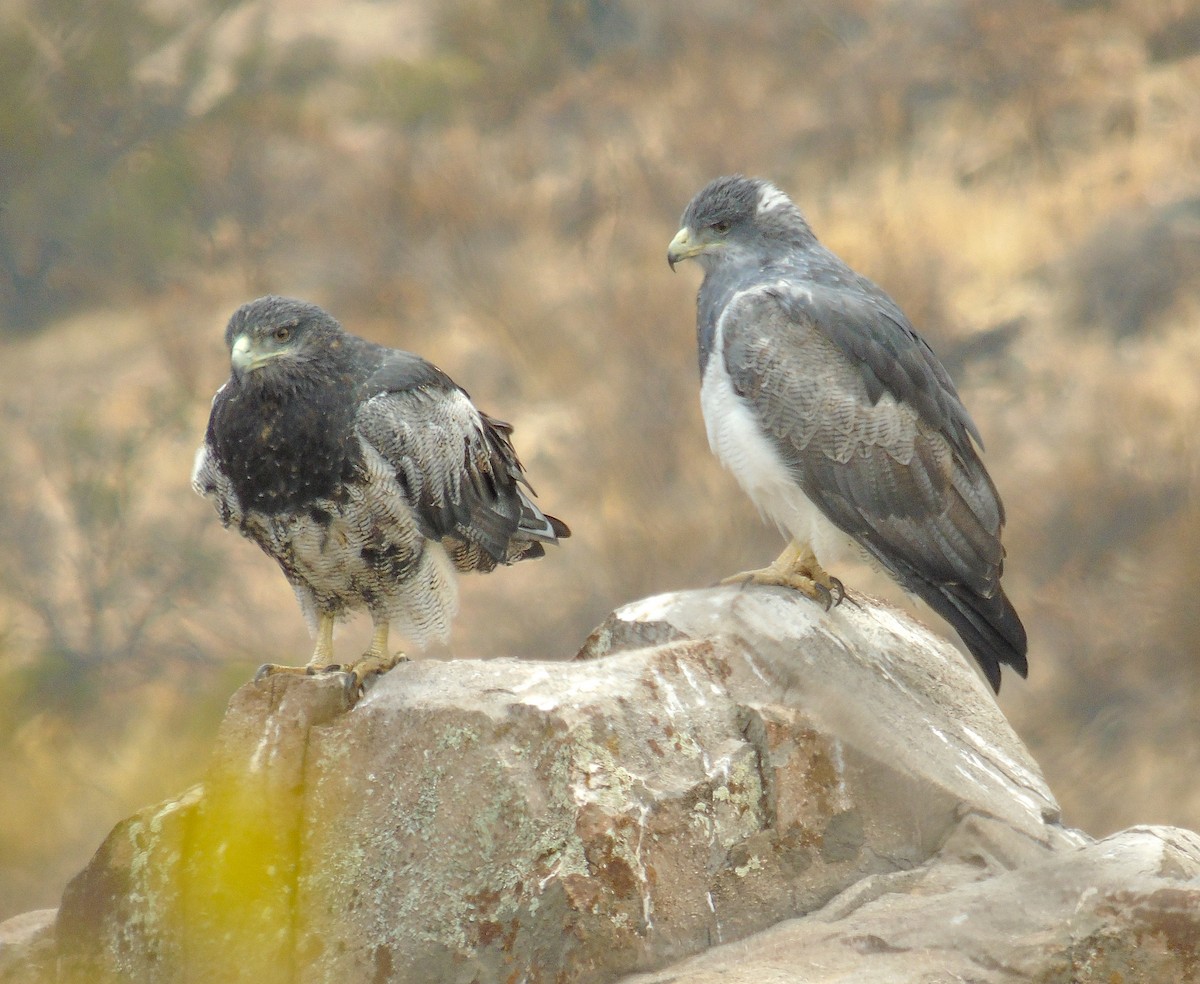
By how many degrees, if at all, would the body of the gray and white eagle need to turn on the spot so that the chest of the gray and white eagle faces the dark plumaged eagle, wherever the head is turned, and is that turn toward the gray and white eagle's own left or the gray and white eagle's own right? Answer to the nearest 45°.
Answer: approximately 45° to the gray and white eagle's own left

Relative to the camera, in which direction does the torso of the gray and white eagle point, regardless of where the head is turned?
to the viewer's left

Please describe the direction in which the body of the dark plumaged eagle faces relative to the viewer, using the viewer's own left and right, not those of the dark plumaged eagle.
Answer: facing the viewer and to the left of the viewer

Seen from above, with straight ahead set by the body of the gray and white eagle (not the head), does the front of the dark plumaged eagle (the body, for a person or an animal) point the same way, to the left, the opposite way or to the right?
to the left

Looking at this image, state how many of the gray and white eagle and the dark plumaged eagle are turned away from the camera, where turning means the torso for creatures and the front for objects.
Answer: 0

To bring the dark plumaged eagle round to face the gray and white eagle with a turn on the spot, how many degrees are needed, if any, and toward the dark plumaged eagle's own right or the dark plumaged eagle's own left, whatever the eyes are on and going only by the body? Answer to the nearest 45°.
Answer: approximately 135° to the dark plumaged eagle's own left
